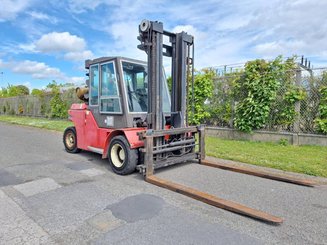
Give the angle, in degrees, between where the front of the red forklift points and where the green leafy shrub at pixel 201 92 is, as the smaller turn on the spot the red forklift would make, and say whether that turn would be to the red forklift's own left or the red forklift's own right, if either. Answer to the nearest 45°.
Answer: approximately 135° to the red forklift's own left

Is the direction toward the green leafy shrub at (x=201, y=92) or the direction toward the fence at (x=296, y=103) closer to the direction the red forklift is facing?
the fence

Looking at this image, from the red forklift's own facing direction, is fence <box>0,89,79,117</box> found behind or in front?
behind

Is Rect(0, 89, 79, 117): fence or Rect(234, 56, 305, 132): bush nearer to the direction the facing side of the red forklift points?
the bush

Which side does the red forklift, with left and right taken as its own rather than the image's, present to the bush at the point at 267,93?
left

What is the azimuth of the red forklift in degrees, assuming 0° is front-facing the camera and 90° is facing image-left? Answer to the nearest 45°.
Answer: approximately 315°
